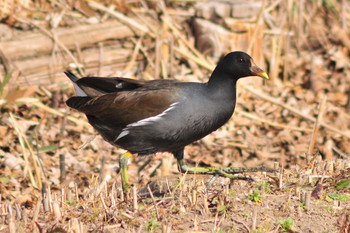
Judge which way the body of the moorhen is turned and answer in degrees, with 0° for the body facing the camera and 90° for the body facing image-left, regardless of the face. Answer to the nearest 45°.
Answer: approximately 270°

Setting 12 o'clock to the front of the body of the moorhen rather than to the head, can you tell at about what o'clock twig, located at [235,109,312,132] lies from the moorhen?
The twig is roughly at 10 o'clock from the moorhen.

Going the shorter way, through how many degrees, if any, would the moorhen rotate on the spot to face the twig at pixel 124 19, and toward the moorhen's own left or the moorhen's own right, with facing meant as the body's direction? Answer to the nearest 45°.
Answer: approximately 90° to the moorhen's own left
